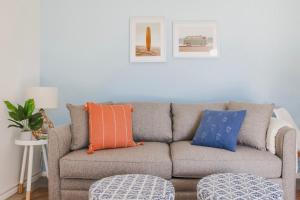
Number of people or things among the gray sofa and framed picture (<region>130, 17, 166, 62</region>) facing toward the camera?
2

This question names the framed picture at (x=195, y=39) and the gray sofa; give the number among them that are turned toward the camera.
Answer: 2

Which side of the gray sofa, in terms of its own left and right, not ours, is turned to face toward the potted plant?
right

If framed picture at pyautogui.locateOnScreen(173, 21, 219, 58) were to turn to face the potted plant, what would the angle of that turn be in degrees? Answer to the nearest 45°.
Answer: approximately 45° to its right

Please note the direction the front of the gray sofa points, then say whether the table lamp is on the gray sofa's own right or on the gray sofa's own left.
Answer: on the gray sofa's own right

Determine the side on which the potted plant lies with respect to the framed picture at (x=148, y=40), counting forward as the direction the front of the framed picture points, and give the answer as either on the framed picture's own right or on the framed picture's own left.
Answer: on the framed picture's own right

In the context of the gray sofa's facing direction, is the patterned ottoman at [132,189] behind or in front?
in front

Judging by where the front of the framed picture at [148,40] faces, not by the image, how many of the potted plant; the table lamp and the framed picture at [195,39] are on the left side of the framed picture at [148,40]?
1

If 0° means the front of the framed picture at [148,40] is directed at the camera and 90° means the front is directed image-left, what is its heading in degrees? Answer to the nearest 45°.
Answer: approximately 0°

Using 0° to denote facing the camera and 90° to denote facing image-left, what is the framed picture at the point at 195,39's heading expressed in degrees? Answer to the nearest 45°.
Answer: approximately 0°
